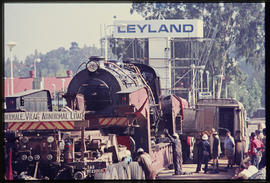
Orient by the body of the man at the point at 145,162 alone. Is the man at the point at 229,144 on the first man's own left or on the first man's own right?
on the first man's own right

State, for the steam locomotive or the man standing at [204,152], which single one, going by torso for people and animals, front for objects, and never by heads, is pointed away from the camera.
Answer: the man standing

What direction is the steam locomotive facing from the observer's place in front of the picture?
facing the viewer and to the left of the viewer

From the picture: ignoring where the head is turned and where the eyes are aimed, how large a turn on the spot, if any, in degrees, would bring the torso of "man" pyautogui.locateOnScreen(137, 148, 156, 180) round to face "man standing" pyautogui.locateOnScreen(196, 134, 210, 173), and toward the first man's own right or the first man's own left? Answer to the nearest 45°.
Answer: approximately 90° to the first man's own right

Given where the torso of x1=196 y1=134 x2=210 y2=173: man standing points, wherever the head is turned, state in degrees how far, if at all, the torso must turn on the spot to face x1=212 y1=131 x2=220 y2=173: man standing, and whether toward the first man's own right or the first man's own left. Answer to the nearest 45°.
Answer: approximately 45° to the first man's own right

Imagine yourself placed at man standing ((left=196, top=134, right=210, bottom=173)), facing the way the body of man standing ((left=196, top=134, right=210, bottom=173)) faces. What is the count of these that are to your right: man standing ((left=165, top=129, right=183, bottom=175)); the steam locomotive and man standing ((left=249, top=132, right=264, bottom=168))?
1

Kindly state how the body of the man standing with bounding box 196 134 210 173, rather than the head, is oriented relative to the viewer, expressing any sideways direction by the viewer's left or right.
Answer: facing away from the viewer

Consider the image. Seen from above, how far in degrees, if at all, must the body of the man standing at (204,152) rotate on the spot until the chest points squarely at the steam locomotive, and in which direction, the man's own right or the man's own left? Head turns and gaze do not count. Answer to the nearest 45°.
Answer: approximately 135° to the man's own left

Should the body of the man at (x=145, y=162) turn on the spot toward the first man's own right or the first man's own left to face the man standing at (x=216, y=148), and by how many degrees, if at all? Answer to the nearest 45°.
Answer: approximately 90° to the first man's own right

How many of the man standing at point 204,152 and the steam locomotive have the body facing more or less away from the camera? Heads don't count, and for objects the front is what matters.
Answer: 1
